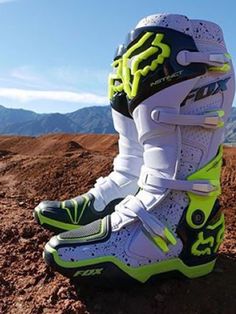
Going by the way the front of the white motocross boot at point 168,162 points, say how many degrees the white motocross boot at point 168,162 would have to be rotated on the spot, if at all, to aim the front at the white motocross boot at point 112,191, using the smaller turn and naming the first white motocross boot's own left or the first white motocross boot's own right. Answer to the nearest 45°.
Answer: approximately 45° to the first white motocross boot's own right

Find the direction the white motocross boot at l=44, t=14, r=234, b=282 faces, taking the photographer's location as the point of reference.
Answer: facing to the left of the viewer
